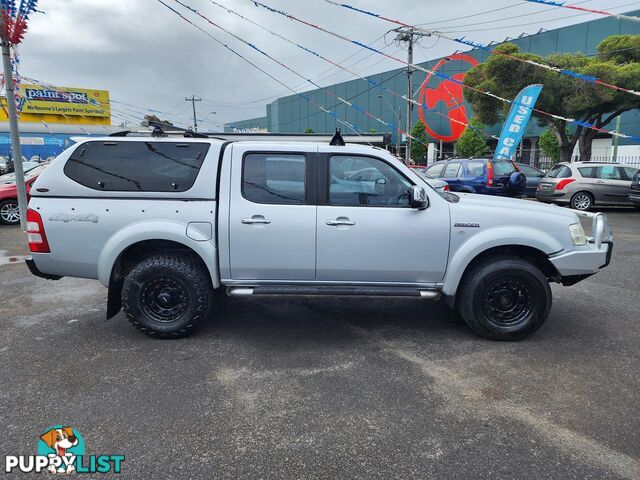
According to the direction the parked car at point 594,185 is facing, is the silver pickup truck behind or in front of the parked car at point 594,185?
behind

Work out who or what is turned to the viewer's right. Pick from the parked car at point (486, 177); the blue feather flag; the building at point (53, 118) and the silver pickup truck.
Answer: the silver pickup truck

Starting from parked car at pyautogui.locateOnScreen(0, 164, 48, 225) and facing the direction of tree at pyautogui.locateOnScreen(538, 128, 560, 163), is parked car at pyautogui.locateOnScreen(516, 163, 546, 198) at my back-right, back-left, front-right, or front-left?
front-right

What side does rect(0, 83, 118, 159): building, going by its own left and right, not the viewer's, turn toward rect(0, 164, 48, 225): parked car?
front

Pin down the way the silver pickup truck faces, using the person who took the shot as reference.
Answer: facing to the right of the viewer

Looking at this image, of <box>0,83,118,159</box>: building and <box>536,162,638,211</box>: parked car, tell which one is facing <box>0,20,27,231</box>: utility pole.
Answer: the building

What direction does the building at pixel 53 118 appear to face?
toward the camera

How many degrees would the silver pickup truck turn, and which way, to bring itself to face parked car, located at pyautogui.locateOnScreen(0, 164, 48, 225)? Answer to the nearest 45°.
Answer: approximately 135° to its left

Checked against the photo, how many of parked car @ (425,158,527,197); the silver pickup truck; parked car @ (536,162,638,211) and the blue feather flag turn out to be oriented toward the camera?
1

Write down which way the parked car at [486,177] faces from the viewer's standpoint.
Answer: facing away from the viewer and to the left of the viewer

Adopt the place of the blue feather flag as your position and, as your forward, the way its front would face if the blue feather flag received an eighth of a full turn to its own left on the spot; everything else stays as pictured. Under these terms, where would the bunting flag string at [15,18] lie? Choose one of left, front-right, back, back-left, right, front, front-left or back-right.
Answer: right

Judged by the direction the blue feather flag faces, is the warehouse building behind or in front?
behind

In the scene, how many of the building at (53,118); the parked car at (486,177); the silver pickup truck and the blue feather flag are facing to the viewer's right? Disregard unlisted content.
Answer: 1
